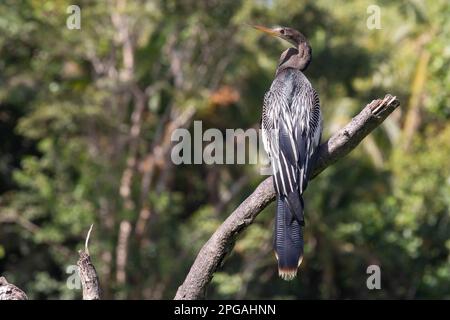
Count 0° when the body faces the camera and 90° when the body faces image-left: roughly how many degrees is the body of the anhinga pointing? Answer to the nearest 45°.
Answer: approximately 180°

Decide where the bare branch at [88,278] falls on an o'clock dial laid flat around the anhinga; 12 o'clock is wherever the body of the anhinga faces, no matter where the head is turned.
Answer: The bare branch is roughly at 8 o'clock from the anhinga.
